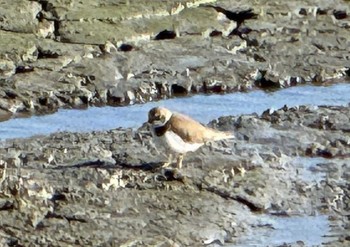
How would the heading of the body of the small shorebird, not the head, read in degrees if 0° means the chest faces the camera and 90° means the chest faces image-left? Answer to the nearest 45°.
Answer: approximately 90°

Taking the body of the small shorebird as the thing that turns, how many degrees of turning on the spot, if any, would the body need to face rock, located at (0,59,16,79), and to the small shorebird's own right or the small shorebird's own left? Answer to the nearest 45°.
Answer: approximately 45° to the small shorebird's own right
